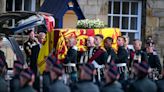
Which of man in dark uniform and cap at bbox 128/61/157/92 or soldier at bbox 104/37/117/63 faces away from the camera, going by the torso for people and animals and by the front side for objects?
the man in dark uniform and cap

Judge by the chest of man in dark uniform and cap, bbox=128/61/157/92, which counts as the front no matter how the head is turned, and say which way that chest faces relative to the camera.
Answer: away from the camera

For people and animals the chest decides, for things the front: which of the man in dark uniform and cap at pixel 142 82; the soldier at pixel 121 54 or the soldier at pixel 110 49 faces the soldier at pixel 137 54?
the man in dark uniform and cap

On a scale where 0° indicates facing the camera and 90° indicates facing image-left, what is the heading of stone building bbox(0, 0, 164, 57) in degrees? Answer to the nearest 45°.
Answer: approximately 0°
